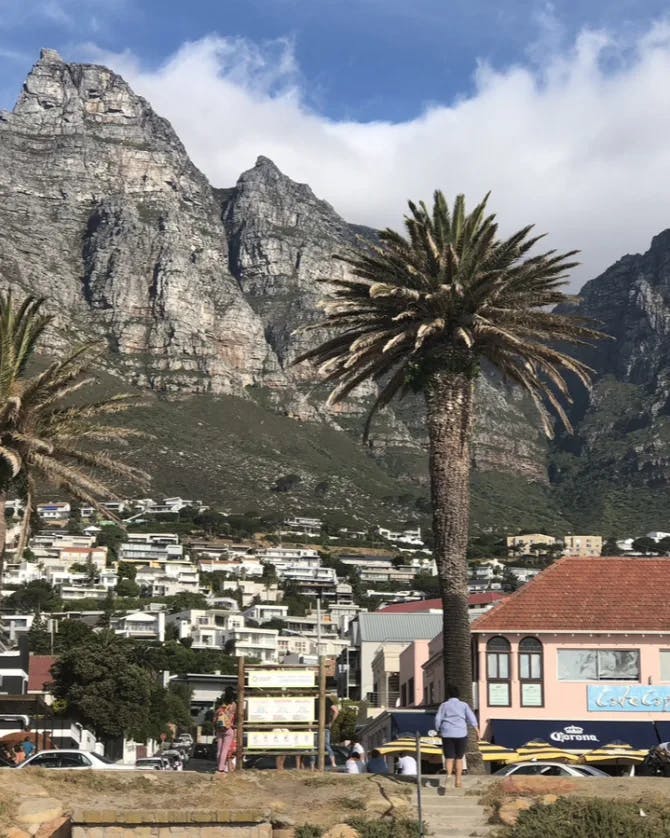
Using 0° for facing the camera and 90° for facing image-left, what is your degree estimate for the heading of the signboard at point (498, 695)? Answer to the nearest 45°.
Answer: approximately 0°

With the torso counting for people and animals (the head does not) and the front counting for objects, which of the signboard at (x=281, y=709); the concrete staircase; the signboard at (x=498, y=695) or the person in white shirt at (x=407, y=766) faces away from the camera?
the person in white shirt

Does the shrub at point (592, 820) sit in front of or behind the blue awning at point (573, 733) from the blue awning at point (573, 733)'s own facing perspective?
in front

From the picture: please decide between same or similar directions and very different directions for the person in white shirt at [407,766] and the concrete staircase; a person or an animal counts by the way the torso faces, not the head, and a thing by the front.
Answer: very different directions

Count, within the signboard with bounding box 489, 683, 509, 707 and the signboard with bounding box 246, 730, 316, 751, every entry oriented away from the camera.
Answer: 0

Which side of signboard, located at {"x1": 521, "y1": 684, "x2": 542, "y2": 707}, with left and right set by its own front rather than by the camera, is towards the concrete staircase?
front

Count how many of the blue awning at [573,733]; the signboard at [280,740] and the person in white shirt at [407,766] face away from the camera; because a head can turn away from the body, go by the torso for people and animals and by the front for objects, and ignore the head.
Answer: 1

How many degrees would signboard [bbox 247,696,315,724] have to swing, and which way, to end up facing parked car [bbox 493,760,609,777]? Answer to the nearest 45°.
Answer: approximately 135° to its left

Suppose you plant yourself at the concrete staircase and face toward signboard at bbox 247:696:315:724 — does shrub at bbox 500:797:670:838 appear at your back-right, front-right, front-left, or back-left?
back-right

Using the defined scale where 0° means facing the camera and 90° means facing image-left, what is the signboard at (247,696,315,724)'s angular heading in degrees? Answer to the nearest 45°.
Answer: approximately 0°

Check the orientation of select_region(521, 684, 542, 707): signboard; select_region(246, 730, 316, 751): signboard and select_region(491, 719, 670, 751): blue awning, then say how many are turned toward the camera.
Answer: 3

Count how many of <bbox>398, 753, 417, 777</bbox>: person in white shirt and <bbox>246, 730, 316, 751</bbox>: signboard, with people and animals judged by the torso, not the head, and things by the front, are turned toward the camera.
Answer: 1

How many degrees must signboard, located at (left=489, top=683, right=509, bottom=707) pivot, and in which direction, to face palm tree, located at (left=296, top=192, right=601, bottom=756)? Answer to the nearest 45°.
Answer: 0° — it already faces it

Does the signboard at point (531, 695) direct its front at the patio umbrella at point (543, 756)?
yes

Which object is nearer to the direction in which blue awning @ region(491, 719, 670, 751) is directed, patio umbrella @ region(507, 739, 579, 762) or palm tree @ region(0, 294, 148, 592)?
the patio umbrella
